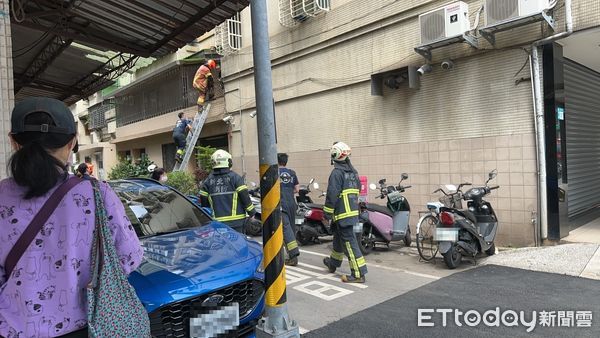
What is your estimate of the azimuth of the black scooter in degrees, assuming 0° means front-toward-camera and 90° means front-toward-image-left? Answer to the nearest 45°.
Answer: approximately 225°

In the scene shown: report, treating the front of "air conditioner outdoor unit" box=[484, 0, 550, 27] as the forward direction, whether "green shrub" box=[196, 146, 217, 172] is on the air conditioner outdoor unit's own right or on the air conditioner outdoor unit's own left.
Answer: on the air conditioner outdoor unit's own right

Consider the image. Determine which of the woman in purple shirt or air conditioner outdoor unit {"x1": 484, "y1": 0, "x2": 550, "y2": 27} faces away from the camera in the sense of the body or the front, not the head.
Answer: the woman in purple shirt

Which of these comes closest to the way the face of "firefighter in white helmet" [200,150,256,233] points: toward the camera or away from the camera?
away from the camera

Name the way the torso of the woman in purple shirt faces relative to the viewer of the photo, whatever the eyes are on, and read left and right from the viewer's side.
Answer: facing away from the viewer

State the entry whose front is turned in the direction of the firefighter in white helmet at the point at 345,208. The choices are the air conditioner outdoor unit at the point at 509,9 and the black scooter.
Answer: the air conditioner outdoor unit
